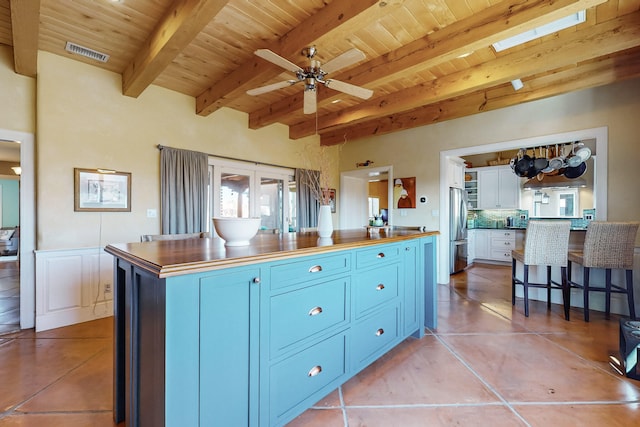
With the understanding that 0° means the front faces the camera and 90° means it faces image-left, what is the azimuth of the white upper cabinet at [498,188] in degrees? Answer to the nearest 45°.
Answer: approximately 0°

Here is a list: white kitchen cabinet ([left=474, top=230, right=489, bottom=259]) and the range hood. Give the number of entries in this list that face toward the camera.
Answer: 2

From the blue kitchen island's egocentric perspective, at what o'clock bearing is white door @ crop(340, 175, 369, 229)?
The white door is roughly at 8 o'clock from the blue kitchen island.

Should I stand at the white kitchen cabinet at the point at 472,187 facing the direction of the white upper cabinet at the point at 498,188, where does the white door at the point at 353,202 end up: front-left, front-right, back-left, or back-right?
back-right

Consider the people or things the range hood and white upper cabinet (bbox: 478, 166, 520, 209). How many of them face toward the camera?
2

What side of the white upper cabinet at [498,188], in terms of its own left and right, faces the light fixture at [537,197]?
left

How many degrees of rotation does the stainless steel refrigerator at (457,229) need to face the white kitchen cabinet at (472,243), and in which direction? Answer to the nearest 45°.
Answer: approximately 135° to its left
